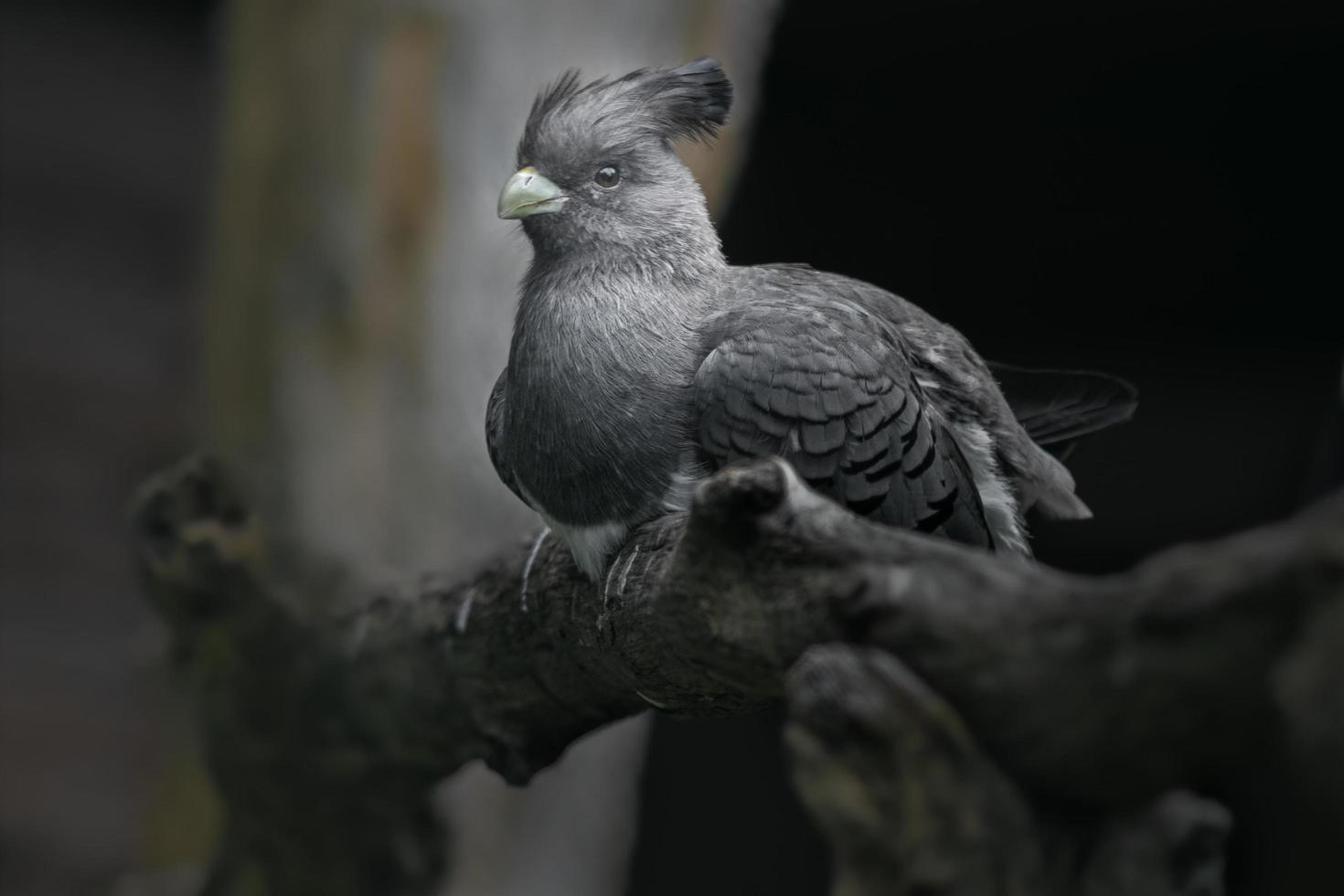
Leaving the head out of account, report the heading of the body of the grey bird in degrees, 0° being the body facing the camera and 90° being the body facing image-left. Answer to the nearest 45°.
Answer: approximately 45°

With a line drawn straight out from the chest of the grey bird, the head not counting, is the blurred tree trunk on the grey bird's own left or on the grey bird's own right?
on the grey bird's own right
